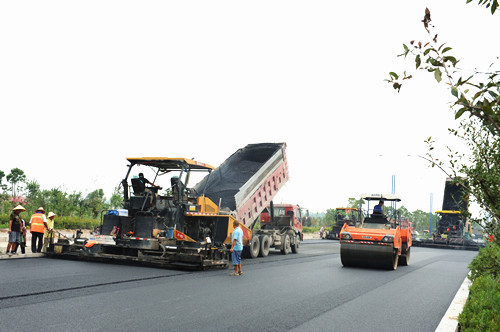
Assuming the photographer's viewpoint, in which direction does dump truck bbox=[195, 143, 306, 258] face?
facing away from the viewer and to the right of the viewer

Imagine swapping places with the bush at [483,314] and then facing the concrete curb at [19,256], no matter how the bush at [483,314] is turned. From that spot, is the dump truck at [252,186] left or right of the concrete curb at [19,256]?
right

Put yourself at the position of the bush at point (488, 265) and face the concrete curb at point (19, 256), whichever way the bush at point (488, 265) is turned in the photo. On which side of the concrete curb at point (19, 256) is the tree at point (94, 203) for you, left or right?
right

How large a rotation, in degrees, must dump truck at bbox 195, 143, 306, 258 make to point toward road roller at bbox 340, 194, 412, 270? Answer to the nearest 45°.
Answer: approximately 90° to its right

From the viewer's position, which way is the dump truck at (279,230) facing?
facing away from the viewer and to the right of the viewer

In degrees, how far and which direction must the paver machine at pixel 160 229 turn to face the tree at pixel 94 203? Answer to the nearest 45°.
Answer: approximately 45° to its left

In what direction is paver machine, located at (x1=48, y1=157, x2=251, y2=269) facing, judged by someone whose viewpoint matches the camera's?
facing away from the viewer and to the right of the viewer

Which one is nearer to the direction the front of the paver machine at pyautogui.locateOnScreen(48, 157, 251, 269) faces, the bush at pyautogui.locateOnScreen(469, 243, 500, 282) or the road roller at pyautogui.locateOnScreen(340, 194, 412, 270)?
the road roller

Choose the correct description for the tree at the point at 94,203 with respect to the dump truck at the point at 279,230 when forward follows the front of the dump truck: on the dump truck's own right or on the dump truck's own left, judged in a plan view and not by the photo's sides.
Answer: on the dump truck's own left

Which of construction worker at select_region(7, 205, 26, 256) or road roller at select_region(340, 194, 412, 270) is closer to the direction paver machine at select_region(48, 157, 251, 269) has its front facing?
the road roller

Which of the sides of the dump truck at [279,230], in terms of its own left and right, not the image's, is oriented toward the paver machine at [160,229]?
back

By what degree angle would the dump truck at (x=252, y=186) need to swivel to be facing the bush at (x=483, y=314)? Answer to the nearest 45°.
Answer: approximately 135° to its right
